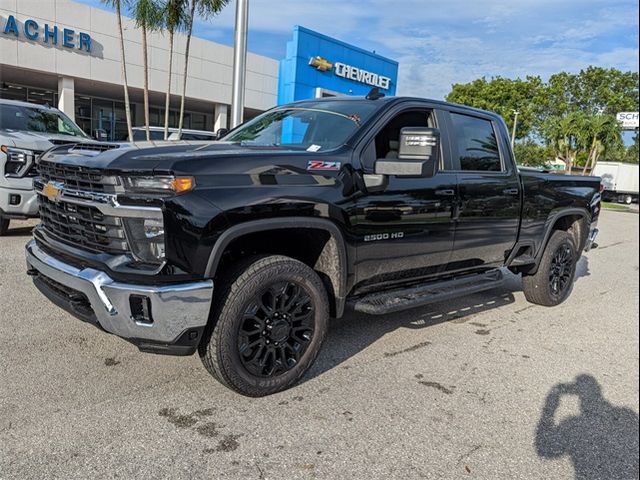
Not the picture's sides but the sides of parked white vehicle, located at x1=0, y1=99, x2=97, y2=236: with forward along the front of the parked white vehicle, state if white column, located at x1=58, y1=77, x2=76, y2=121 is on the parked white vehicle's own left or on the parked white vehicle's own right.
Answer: on the parked white vehicle's own left

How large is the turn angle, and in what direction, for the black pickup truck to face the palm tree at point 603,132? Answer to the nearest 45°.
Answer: approximately 180°

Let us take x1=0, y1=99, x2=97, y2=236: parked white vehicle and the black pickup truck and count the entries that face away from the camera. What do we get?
0

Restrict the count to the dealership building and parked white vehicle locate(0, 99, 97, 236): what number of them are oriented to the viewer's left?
0

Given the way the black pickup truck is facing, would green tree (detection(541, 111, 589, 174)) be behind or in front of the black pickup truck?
behind

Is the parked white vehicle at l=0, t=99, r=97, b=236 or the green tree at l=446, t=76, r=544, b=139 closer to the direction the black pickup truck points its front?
the parked white vehicle

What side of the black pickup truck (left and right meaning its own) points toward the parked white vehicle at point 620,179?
back

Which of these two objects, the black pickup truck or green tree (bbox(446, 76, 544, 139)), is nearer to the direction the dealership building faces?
the black pickup truck

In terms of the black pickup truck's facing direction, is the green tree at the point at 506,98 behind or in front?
behind

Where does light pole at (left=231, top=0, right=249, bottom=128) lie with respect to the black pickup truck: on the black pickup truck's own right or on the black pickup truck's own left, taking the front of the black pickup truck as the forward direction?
on the black pickup truck's own right

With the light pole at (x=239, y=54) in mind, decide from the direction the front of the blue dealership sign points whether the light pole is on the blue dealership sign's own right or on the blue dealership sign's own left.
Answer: on the blue dealership sign's own right

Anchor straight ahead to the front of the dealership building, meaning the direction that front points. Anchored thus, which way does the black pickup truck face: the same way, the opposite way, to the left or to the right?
to the right

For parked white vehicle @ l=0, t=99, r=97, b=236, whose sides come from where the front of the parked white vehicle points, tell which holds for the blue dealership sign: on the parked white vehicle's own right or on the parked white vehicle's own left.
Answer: on the parked white vehicle's own left

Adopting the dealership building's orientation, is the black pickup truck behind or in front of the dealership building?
in front
